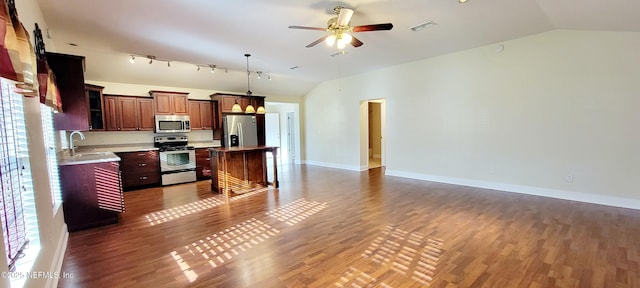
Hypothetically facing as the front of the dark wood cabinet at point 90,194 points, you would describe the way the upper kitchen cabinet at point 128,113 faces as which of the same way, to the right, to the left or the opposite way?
to the right

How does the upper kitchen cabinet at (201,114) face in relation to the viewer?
toward the camera

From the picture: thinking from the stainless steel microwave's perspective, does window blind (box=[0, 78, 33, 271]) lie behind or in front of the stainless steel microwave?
in front

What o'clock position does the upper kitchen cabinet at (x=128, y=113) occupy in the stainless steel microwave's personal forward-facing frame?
The upper kitchen cabinet is roughly at 3 o'clock from the stainless steel microwave.

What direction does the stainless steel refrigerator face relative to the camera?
toward the camera

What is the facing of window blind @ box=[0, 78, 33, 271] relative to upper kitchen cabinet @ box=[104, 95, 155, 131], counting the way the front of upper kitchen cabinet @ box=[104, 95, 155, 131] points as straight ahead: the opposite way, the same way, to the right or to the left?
to the left

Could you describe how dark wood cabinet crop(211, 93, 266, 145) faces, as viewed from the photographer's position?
facing the viewer

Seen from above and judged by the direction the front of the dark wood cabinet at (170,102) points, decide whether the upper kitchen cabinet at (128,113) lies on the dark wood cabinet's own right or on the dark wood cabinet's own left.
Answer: on the dark wood cabinet's own right

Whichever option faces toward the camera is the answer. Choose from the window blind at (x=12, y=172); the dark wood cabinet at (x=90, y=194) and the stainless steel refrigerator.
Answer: the stainless steel refrigerator

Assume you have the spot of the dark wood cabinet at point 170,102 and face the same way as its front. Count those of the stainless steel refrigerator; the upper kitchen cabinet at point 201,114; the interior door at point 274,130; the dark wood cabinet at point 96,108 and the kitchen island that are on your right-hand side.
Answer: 1

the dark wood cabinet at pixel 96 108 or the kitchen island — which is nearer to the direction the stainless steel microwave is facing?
the kitchen island

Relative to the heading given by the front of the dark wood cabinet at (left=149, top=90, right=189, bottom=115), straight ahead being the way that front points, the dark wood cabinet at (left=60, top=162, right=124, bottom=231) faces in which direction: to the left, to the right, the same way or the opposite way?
to the left

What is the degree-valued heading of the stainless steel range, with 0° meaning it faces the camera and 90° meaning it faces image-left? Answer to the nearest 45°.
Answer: approximately 0°

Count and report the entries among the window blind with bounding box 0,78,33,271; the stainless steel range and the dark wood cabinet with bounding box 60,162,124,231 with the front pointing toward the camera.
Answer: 1
